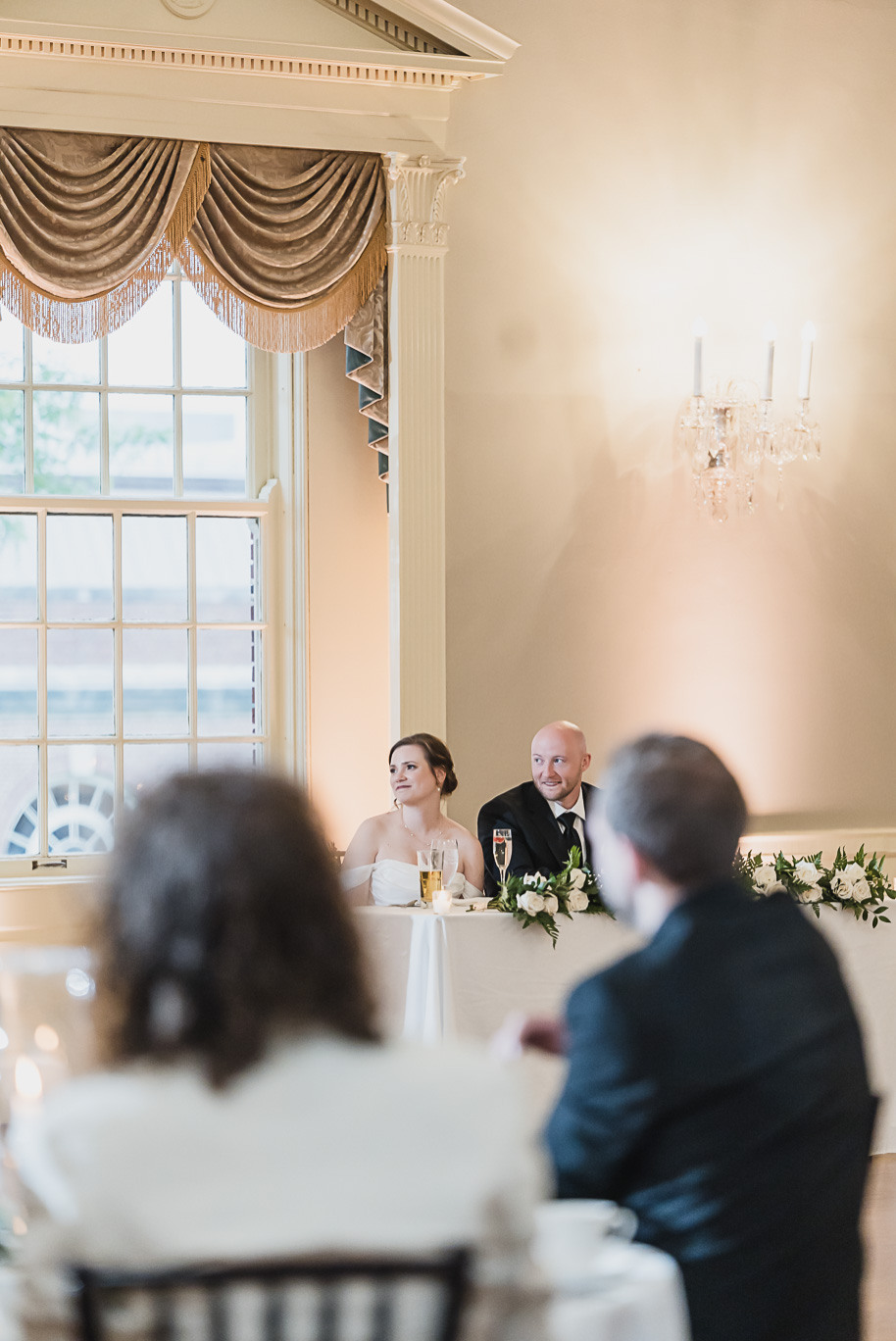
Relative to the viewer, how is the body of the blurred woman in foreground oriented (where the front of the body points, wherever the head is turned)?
away from the camera

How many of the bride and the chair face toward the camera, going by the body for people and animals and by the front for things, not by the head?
1

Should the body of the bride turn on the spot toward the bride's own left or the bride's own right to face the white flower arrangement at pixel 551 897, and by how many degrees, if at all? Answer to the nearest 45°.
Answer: approximately 45° to the bride's own left

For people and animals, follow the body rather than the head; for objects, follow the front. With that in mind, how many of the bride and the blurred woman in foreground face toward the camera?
1

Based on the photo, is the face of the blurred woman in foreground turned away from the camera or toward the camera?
away from the camera

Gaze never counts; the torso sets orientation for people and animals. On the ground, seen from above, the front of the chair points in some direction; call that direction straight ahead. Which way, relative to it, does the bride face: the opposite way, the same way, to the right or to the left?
the opposite way

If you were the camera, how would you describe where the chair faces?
facing away from the viewer

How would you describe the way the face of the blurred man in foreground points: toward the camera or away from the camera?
away from the camera

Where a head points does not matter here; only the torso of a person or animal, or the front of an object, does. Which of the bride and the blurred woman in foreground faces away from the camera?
the blurred woman in foreground
